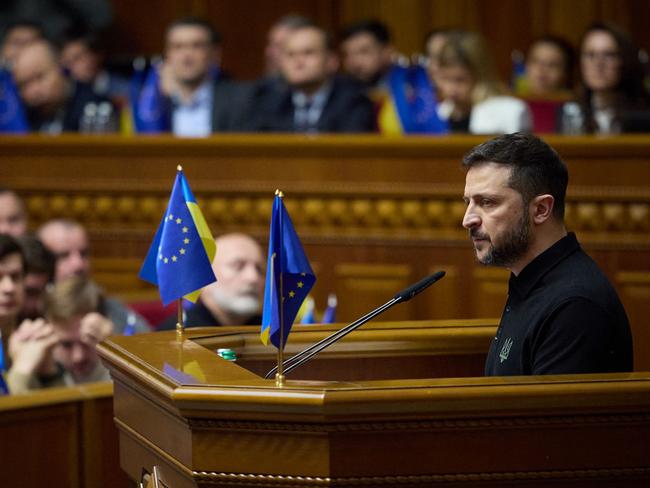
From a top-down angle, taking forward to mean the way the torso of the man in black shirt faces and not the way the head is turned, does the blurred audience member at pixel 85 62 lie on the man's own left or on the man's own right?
on the man's own right

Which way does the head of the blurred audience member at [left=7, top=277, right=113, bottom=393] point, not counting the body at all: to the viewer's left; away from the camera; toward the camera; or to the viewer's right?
toward the camera

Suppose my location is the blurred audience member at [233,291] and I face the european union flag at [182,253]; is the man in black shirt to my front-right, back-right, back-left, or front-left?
front-left

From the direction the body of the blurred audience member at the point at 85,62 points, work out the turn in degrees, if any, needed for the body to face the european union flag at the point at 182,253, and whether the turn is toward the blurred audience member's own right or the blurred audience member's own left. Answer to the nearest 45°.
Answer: approximately 45° to the blurred audience member's own left

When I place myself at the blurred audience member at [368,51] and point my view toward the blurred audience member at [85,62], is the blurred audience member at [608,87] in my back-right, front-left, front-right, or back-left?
back-left

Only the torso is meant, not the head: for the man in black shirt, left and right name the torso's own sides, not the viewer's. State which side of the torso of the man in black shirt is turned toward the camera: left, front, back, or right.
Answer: left

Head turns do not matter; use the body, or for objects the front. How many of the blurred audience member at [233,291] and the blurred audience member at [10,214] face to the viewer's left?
0

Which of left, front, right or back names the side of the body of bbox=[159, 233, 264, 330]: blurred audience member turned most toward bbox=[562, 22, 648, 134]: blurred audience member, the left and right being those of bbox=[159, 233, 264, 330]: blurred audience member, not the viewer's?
left

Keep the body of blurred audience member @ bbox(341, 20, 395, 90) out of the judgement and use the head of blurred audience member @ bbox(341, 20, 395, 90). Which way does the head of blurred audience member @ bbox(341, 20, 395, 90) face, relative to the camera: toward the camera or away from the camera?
toward the camera

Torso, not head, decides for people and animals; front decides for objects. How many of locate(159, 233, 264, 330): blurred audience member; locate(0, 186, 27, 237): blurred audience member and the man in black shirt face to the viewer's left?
1

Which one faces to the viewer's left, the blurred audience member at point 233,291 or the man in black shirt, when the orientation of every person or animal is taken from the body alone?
the man in black shirt

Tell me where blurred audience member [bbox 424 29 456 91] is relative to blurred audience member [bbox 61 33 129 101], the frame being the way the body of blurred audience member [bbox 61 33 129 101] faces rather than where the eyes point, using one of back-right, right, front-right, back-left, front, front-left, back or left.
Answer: left

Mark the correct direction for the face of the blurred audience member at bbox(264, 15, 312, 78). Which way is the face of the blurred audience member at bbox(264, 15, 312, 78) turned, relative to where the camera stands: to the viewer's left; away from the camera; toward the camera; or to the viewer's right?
toward the camera

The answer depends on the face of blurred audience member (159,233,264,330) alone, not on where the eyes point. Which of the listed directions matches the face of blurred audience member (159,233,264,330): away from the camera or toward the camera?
toward the camera

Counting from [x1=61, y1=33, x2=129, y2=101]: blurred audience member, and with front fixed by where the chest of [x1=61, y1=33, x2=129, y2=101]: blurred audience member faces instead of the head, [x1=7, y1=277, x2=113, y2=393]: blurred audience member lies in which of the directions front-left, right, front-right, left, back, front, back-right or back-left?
front-left

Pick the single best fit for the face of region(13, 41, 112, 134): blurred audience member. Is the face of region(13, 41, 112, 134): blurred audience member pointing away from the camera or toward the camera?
toward the camera
